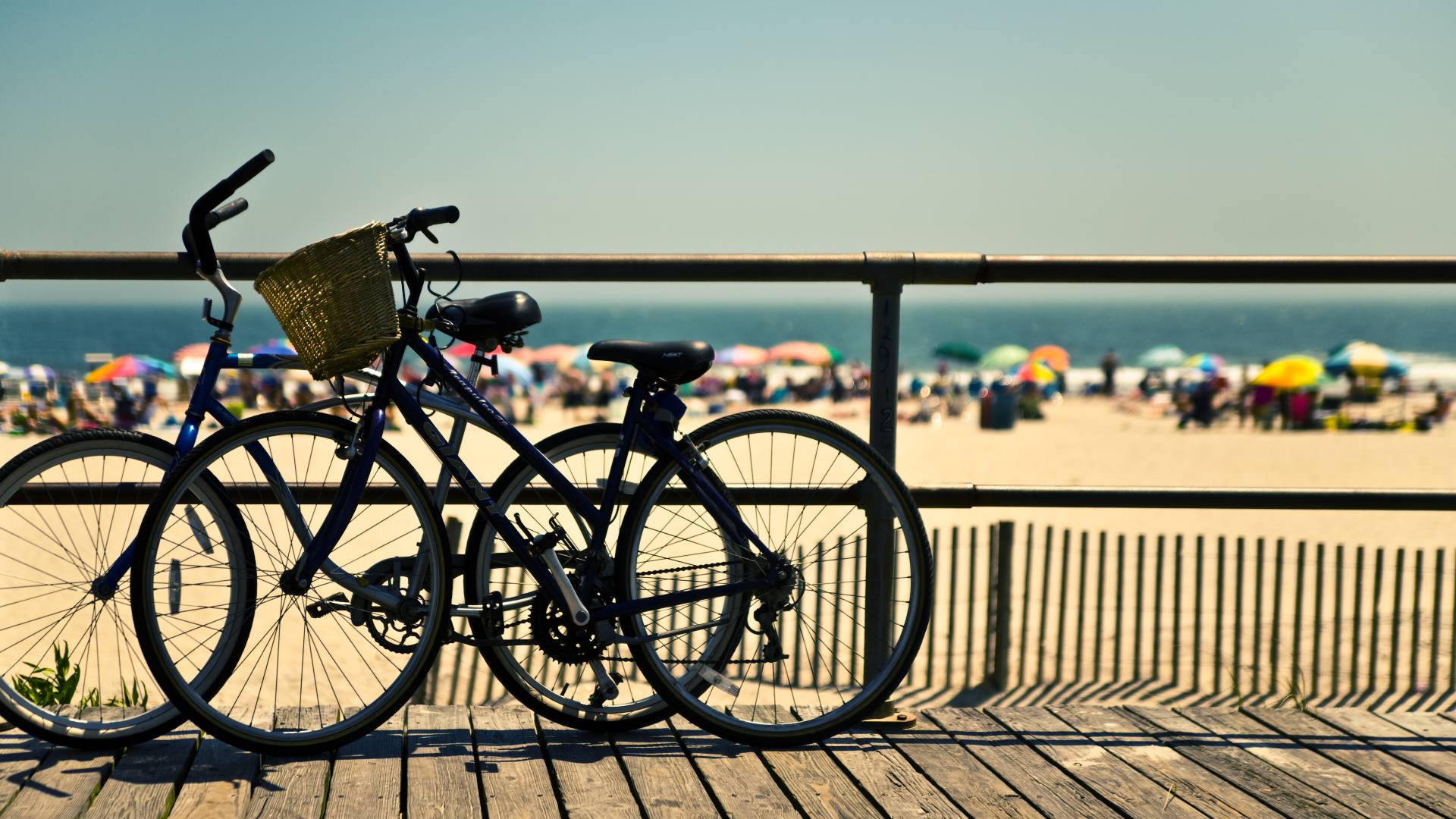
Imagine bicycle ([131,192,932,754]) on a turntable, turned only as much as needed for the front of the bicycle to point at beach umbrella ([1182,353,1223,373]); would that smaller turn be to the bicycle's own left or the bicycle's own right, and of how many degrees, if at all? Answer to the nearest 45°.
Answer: approximately 135° to the bicycle's own right

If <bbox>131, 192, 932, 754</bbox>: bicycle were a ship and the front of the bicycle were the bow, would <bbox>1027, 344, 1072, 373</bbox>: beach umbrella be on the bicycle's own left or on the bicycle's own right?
on the bicycle's own right

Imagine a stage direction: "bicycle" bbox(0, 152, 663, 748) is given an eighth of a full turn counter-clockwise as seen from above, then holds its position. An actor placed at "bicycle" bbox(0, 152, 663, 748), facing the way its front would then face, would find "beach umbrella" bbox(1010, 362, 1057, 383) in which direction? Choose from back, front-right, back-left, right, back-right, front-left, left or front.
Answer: back

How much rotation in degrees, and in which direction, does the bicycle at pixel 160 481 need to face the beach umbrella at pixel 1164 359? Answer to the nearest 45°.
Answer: approximately 135° to its right

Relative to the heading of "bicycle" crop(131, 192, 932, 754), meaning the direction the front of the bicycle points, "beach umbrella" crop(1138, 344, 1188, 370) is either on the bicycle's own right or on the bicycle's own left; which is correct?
on the bicycle's own right

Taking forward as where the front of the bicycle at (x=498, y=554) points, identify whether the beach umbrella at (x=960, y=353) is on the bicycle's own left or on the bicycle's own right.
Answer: on the bicycle's own right

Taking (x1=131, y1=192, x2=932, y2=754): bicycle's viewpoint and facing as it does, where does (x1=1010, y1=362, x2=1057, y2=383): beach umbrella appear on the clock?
The beach umbrella is roughly at 4 o'clock from the bicycle.

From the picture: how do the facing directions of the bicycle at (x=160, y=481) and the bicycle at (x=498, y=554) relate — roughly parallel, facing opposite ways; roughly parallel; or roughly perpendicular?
roughly parallel

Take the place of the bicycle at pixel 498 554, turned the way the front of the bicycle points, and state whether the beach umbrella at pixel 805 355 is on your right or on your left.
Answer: on your right

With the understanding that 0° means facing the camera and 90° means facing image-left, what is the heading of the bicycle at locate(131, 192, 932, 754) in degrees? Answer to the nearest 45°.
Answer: approximately 90°

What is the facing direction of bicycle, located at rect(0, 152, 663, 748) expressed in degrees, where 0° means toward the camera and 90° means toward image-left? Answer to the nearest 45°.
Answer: approximately 90°
